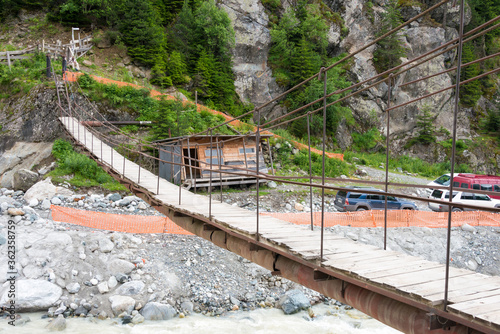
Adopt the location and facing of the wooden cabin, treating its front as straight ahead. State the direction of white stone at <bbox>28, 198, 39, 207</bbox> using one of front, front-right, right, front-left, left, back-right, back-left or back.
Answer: front-right

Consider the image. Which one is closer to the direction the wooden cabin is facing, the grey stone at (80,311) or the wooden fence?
the grey stone

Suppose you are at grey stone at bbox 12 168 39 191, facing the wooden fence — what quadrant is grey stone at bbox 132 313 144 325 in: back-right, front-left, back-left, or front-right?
back-right

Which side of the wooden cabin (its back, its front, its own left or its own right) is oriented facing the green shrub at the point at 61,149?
right

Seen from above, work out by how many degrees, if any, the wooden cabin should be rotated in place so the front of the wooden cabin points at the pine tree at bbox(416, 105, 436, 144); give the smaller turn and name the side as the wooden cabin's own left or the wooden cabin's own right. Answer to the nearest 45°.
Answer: approximately 135° to the wooden cabin's own left

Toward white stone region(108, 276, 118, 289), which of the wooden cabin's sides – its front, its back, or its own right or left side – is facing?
front

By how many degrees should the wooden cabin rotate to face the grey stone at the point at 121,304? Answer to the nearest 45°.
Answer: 0° — it already faces it

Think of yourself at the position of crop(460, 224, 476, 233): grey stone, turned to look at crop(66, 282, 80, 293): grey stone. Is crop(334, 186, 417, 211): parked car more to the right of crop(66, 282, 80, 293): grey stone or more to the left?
right

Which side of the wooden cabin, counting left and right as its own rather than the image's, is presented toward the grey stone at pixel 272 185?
left

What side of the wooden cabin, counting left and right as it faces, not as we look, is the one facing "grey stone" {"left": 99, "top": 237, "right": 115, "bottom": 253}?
front

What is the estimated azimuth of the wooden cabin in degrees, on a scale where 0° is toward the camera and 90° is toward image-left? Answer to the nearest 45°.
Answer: approximately 0°

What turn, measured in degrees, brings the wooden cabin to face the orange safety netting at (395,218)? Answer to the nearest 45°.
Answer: approximately 45° to its left

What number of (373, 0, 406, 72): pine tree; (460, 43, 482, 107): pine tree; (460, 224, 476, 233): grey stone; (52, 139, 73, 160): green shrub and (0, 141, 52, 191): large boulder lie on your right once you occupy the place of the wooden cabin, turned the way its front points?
2

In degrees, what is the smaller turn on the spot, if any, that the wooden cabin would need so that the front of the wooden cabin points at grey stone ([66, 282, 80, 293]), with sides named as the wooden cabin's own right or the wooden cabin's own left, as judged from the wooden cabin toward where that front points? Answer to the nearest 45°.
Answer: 0° — it already faces it
